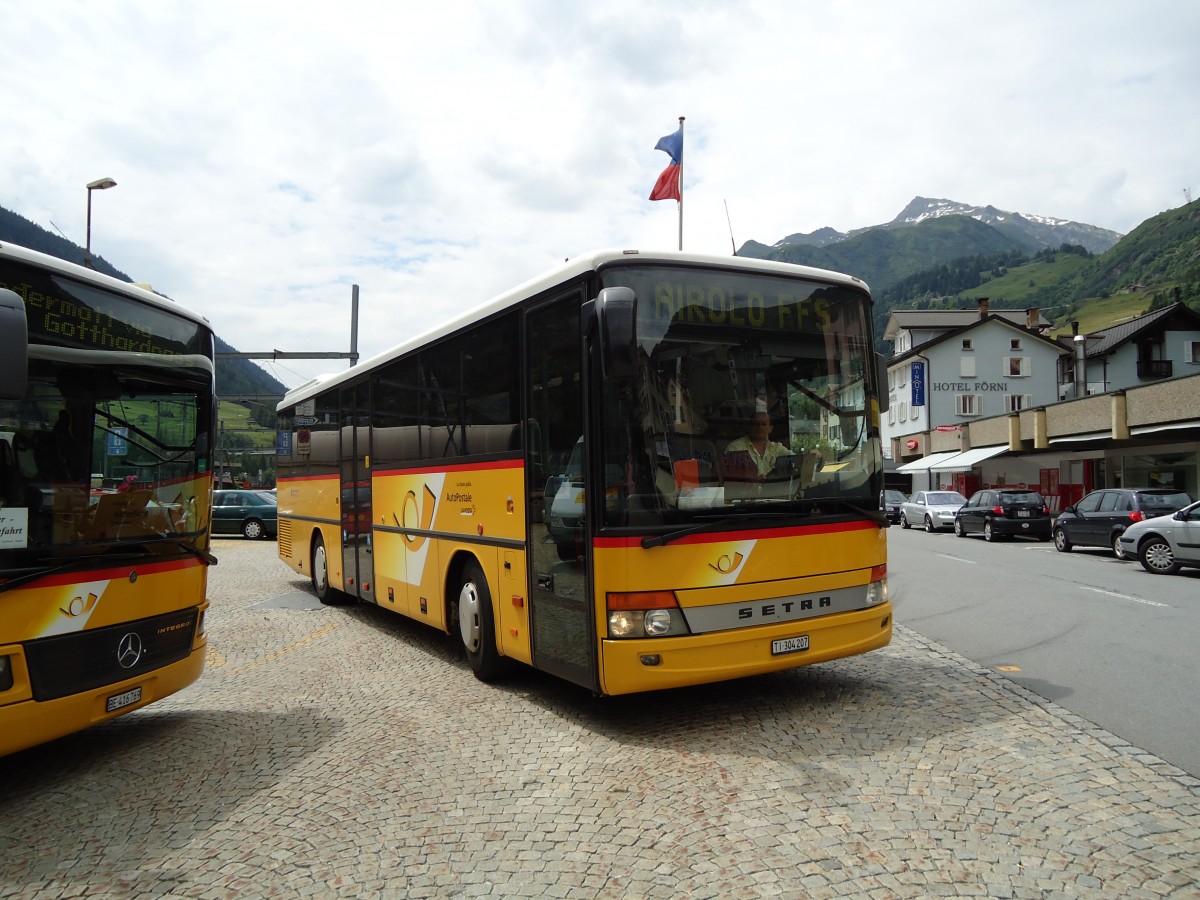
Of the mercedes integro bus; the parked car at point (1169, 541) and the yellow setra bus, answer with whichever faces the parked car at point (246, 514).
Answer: the parked car at point (1169, 541)

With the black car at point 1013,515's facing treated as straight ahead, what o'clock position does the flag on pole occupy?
The flag on pole is roughly at 8 o'clock from the black car.

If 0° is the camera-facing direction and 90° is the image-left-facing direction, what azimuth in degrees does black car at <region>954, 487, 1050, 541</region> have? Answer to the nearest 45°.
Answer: approximately 135°

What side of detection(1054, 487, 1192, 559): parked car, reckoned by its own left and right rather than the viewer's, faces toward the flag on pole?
left

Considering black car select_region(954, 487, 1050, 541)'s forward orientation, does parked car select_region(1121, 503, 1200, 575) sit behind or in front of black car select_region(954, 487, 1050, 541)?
behind

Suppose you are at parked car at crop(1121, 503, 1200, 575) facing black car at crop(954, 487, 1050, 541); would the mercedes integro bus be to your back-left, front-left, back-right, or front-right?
back-left

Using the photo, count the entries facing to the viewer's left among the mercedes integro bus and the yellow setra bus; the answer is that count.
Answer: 0

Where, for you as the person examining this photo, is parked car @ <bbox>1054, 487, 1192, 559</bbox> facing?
facing away from the viewer and to the left of the viewer

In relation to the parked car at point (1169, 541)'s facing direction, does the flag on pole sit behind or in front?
in front

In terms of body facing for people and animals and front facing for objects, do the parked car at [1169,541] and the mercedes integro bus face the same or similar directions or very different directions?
very different directions

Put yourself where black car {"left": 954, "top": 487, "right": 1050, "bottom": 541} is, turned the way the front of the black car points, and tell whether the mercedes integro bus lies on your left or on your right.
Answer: on your left

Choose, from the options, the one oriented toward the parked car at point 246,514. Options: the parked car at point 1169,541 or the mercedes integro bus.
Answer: the parked car at point 1169,541

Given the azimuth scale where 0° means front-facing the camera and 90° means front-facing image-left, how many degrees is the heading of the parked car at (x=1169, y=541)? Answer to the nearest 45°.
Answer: approximately 90°
